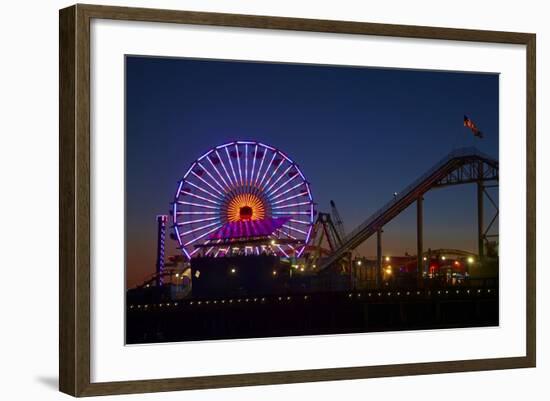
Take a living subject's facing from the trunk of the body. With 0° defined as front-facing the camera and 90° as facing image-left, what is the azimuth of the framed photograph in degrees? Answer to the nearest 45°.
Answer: approximately 315°
